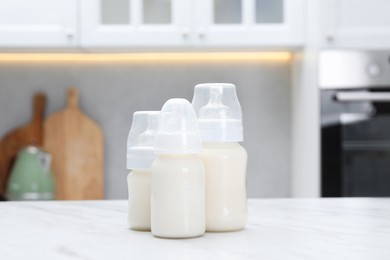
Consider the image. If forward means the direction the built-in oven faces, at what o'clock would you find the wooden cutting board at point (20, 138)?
The wooden cutting board is roughly at 3 o'clock from the built-in oven.

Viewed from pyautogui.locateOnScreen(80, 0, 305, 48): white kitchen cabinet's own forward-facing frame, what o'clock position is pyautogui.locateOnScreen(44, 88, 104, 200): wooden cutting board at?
The wooden cutting board is roughly at 4 o'clock from the white kitchen cabinet.

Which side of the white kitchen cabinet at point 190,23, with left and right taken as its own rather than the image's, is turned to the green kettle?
right

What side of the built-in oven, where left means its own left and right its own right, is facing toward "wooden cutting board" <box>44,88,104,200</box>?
right

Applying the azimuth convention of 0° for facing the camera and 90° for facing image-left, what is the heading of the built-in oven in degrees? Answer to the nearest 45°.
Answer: approximately 0°

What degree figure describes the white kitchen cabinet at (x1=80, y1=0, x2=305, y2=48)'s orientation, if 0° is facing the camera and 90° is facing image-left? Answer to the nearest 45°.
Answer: approximately 0°

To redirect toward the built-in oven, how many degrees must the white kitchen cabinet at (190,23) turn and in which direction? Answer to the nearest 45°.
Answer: approximately 90° to its left

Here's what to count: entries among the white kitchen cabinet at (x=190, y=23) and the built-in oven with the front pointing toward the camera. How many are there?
2

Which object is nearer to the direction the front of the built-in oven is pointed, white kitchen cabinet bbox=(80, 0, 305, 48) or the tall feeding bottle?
the tall feeding bottle

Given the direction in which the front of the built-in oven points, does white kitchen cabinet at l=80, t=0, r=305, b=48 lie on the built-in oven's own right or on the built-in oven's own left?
on the built-in oven's own right
